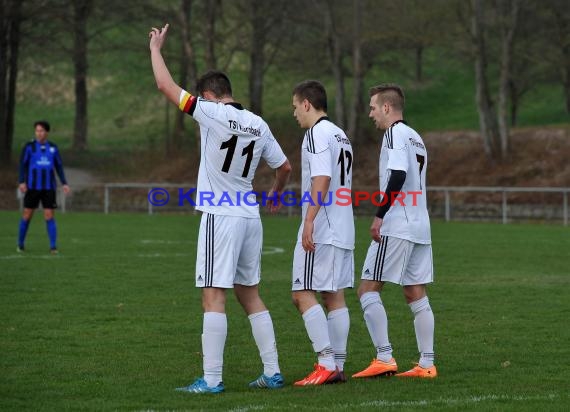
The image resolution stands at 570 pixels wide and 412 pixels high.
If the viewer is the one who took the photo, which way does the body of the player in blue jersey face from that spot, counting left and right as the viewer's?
facing the viewer

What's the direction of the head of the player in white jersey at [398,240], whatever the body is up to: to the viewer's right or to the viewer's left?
to the viewer's left

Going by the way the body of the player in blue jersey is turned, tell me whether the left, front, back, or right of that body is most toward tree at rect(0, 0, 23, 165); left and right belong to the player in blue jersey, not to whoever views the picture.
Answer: back

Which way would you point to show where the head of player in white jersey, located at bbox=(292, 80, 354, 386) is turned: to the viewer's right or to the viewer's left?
to the viewer's left

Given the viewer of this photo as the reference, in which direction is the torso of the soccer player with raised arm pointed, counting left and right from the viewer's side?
facing away from the viewer and to the left of the viewer

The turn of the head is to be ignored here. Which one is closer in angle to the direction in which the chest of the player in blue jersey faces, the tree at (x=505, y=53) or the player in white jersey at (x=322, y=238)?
the player in white jersey

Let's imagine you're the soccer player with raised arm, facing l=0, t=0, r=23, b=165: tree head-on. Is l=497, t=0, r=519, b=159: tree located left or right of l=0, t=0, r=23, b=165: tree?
right

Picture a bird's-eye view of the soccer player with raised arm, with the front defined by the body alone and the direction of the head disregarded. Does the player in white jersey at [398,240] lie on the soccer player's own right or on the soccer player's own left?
on the soccer player's own right

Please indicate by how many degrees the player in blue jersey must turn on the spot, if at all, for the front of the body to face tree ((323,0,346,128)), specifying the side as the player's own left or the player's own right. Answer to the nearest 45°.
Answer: approximately 135° to the player's own left

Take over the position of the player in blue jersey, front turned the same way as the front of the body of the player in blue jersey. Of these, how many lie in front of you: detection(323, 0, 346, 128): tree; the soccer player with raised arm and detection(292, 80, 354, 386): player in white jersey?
2

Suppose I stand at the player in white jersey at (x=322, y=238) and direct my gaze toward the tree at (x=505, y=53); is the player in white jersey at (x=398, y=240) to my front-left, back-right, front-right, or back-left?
front-right

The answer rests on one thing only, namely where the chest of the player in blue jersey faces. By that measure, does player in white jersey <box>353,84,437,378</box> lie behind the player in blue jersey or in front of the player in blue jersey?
in front

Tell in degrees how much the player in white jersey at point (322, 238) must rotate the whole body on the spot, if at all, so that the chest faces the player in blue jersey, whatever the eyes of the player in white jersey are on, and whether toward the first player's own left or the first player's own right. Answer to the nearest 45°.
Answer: approximately 45° to the first player's own right
